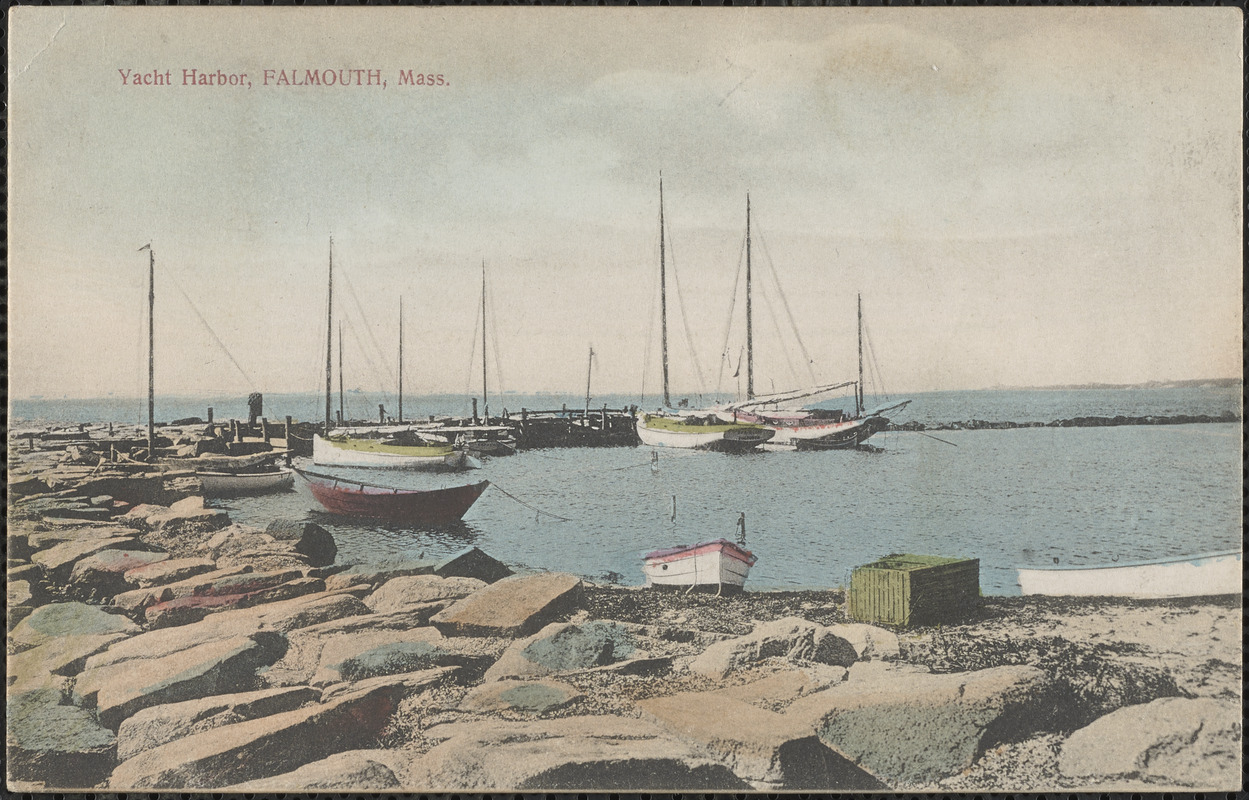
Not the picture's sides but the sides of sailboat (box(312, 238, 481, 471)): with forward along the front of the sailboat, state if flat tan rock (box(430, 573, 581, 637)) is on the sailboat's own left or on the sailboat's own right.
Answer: on the sailboat's own left

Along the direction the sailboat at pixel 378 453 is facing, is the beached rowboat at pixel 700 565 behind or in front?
behind

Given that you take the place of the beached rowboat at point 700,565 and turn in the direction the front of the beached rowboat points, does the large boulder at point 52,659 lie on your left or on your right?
on your right

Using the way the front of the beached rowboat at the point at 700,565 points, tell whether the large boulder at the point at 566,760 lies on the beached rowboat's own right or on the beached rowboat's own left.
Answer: on the beached rowboat's own right

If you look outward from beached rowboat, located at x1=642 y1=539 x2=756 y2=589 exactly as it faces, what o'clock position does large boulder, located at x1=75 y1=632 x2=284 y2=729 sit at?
The large boulder is roughly at 4 o'clock from the beached rowboat.

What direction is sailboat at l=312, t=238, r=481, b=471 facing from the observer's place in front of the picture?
facing to the left of the viewer

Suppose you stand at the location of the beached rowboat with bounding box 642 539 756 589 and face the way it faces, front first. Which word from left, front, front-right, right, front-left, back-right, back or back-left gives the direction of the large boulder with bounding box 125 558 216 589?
back-right

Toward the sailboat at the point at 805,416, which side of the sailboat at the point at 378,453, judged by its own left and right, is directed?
back

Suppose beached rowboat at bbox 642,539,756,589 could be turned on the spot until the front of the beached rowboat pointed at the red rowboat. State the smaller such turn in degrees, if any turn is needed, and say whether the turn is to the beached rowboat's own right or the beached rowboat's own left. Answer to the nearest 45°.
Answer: approximately 135° to the beached rowboat's own right
